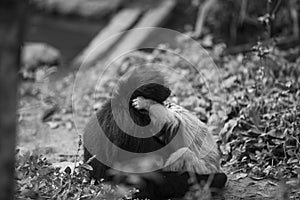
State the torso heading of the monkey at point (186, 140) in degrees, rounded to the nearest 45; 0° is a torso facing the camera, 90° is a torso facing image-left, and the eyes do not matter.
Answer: approximately 90°

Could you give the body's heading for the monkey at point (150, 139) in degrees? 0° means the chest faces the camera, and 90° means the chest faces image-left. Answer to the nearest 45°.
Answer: approximately 270°

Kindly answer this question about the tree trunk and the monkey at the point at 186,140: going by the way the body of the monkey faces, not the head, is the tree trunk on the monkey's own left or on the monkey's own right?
on the monkey's own left
